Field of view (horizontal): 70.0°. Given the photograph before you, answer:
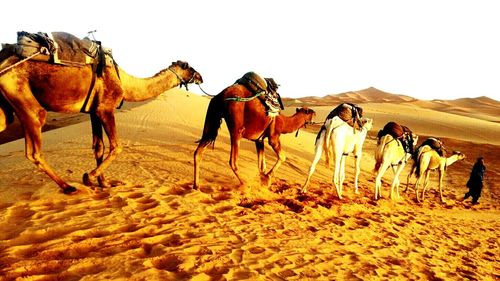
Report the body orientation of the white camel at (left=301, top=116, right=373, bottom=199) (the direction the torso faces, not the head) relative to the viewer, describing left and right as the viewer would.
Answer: facing away from the viewer and to the right of the viewer

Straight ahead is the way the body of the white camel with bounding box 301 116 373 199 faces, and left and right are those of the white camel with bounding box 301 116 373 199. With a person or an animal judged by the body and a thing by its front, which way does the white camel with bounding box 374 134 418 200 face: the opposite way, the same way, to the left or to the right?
the same way

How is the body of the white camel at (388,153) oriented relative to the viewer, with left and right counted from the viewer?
facing away from the viewer and to the right of the viewer

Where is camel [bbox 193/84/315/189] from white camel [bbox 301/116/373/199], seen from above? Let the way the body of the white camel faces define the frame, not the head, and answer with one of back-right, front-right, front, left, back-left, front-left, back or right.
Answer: back

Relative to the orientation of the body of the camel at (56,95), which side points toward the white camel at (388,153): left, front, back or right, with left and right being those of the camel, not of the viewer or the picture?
front

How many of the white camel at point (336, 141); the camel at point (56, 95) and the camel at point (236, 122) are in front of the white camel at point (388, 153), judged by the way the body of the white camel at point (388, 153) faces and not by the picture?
0

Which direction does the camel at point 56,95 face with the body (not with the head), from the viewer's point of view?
to the viewer's right

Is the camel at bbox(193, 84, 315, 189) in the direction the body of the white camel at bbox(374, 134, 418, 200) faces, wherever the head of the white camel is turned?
no

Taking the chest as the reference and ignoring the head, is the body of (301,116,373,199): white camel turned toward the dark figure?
yes

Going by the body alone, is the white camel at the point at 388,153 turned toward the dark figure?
yes

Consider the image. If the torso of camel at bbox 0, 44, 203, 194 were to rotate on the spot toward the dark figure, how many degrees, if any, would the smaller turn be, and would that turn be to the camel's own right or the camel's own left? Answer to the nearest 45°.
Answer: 0° — it already faces them

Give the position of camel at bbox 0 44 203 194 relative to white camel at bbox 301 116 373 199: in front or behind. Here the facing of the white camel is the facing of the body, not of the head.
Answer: behind

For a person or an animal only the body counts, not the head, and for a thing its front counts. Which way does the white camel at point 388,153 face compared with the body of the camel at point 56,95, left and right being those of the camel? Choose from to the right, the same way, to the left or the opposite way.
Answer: the same way

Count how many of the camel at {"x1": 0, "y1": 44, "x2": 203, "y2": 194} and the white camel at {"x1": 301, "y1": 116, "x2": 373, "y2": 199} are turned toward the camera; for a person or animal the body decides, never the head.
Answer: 0

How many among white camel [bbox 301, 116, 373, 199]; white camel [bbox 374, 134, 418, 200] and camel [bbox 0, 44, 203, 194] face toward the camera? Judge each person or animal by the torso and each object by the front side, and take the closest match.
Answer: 0
